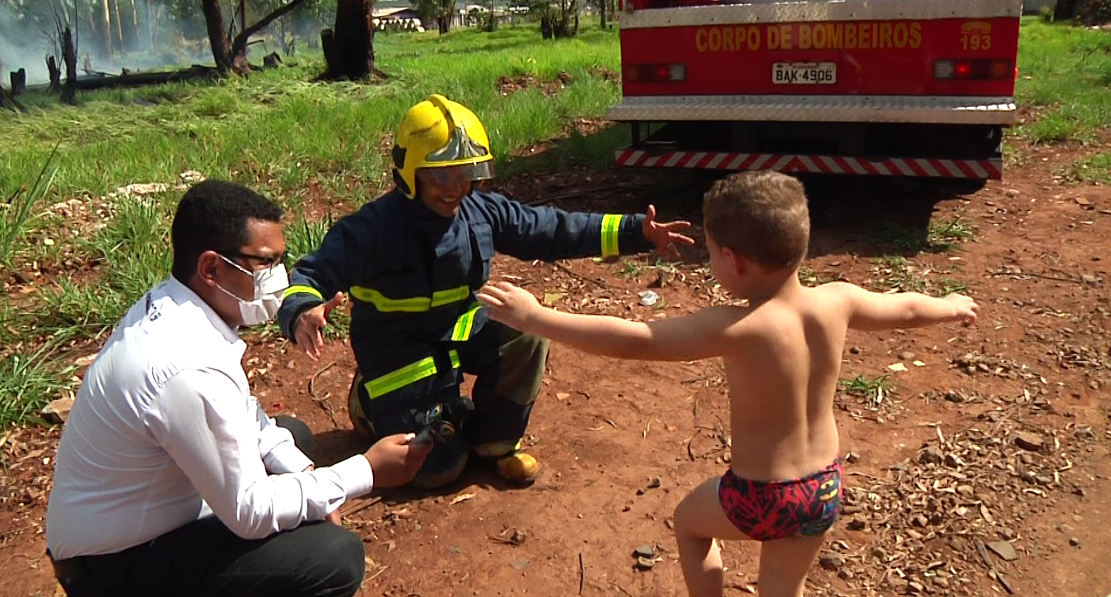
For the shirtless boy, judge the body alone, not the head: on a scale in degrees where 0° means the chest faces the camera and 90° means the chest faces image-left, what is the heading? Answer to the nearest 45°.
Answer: approximately 135°

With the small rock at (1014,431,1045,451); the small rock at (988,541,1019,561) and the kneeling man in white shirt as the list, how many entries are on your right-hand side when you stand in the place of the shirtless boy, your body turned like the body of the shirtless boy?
2

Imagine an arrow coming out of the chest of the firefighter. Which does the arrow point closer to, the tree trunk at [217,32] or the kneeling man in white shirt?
the kneeling man in white shirt

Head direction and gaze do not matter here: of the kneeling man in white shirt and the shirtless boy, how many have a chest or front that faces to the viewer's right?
1

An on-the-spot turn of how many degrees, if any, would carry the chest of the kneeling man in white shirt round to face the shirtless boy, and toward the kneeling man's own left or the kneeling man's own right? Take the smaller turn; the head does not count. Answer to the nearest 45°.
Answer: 0° — they already face them

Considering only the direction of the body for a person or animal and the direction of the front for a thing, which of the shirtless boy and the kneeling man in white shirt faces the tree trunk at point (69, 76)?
the shirtless boy

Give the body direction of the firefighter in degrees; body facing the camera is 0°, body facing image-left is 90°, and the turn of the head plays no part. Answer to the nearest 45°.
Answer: approximately 315°

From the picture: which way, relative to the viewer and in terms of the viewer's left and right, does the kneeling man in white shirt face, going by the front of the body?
facing to the right of the viewer

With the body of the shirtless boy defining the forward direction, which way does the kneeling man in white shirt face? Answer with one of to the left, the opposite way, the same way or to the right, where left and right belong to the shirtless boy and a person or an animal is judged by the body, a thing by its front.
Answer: to the right
